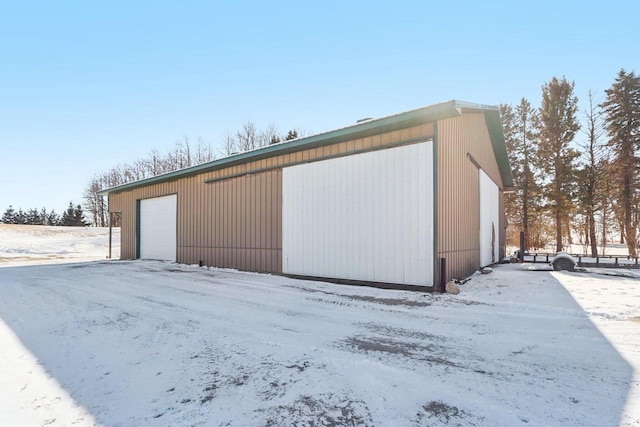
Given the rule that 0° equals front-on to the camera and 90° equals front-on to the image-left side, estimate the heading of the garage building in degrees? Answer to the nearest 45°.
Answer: approximately 45°

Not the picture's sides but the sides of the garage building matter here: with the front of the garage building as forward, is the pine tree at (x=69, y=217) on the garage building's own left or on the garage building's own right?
on the garage building's own right

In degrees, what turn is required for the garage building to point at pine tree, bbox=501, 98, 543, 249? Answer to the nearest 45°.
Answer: approximately 180°

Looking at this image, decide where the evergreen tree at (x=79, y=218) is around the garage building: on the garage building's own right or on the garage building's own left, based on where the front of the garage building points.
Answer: on the garage building's own right

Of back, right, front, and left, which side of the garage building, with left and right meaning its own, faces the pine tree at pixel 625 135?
back

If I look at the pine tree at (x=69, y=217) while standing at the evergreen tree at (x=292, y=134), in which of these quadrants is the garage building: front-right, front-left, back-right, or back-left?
back-left

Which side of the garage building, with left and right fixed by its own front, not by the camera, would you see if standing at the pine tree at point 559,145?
back

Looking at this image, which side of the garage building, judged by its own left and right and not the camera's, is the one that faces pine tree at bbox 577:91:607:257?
back
